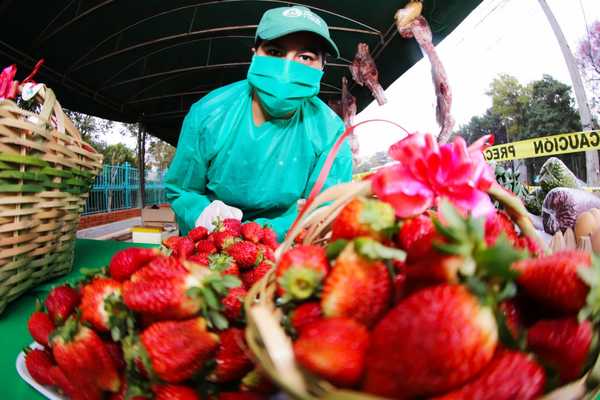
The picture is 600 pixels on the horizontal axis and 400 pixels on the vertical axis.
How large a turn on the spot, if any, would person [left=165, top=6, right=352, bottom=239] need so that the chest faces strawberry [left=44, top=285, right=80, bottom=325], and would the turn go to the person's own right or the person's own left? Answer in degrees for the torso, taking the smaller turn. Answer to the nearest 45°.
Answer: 0° — they already face it

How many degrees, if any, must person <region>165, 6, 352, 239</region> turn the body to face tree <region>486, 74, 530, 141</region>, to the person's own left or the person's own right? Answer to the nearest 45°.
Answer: approximately 135° to the person's own left

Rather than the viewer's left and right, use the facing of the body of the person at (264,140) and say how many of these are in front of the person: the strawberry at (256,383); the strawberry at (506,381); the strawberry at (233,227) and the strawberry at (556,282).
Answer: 4

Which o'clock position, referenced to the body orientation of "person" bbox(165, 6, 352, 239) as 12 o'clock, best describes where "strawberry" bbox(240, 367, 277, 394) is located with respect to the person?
The strawberry is roughly at 12 o'clock from the person.

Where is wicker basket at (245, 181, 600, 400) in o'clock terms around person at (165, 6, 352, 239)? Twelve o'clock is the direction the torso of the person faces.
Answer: The wicker basket is roughly at 12 o'clock from the person.

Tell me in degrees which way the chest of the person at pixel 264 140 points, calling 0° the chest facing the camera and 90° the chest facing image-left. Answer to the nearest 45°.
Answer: approximately 0°

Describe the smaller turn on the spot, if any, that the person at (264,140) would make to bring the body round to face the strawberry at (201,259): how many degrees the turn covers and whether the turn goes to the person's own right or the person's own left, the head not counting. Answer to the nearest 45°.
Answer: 0° — they already face it
